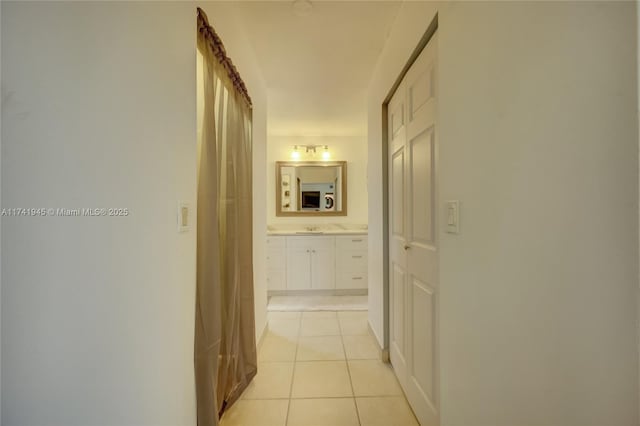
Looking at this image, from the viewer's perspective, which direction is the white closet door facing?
to the viewer's left

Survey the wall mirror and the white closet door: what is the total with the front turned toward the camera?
1

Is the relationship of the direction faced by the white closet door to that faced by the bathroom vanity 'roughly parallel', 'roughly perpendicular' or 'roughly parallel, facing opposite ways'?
roughly perpendicular

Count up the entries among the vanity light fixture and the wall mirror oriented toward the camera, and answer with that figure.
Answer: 2

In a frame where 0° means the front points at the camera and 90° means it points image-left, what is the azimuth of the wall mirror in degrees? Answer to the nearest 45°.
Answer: approximately 0°

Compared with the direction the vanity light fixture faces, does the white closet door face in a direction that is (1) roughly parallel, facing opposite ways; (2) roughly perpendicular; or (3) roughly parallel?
roughly perpendicular
